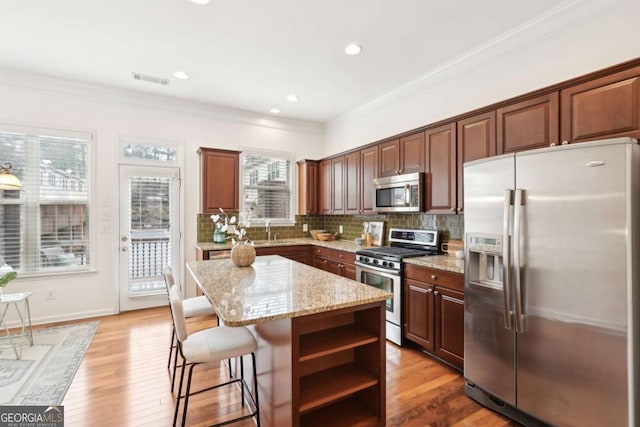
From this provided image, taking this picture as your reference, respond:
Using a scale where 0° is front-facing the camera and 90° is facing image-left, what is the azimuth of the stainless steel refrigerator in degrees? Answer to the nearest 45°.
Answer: approximately 45°

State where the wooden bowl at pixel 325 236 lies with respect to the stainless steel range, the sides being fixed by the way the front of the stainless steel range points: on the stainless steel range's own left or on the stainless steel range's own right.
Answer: on the stainless steel range's own right

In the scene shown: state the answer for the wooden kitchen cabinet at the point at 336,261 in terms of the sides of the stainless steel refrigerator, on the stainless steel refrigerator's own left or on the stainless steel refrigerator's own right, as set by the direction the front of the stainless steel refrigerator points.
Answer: on the stainless steel refrigerator's own right

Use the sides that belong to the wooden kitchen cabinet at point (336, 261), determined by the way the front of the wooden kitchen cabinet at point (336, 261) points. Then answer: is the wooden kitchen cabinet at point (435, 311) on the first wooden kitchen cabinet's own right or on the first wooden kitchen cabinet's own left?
on the first wooden kitchen cabinet's own left

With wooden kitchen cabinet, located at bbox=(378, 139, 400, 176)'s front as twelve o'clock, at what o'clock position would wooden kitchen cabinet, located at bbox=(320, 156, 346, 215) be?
wooden kitchen cabinet, located at bbox=(320, 156, 346, 215) is roughly at 3 o'clock from wooden kitchen cabinet, located at bbox=(378, 139, 400, 176).

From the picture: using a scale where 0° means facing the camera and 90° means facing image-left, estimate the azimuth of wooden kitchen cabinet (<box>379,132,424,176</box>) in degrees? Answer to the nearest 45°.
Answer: approximately 45°
